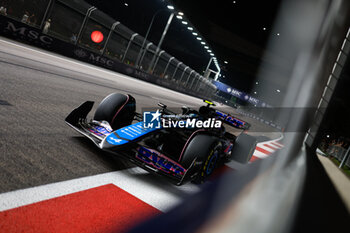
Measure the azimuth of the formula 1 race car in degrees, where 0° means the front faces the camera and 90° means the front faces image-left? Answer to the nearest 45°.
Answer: approximately 45°

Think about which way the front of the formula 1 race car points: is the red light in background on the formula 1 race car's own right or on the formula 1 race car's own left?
on the formula 1 race car's own right
